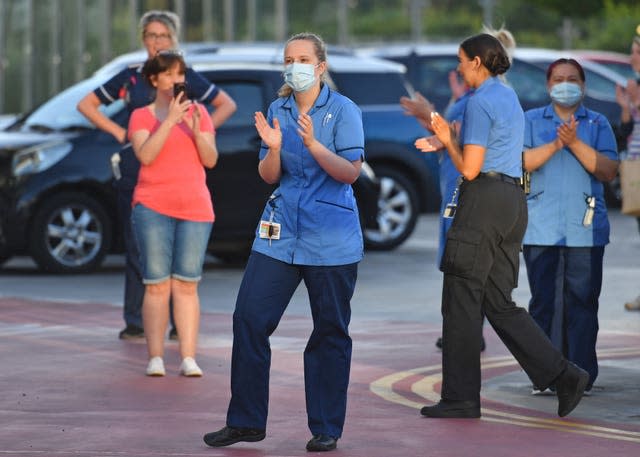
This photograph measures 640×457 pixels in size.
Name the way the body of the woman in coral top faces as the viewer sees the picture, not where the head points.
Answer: toward the camera

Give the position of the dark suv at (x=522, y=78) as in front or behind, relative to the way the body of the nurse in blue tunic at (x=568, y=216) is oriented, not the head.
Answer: behind

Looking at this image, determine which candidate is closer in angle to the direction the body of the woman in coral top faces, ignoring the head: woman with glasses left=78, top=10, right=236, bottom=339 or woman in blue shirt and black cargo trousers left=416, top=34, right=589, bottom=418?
the woman in blue shirt and black cargo trousers

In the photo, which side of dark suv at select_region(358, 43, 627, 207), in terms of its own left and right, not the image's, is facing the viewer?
left

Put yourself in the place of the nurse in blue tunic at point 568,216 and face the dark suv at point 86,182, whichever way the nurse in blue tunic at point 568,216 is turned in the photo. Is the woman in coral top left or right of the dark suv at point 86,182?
left

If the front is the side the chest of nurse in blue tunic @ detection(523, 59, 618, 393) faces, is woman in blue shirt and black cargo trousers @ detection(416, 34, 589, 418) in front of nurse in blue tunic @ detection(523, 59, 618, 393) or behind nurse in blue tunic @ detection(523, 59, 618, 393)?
in front

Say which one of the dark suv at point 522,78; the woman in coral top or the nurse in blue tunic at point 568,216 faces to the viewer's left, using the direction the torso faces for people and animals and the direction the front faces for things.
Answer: the dark suv

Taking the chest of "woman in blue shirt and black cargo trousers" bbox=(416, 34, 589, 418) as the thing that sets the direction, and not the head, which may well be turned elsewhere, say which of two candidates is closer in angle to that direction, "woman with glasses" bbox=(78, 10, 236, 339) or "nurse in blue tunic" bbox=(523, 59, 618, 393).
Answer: the woman with glasses

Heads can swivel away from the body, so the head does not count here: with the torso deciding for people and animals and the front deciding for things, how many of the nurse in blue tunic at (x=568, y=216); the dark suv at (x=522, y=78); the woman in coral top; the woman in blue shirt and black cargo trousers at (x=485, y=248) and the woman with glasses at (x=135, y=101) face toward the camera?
3

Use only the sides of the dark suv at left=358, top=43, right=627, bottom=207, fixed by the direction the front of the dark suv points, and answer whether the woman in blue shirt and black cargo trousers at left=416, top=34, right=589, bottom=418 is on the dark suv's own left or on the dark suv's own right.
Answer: on the dark suv's own left

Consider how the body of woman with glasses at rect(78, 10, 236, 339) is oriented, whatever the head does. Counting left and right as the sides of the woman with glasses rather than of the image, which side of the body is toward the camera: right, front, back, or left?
front

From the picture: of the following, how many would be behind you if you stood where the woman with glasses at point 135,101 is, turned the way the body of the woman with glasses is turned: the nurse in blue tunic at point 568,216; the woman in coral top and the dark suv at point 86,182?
1

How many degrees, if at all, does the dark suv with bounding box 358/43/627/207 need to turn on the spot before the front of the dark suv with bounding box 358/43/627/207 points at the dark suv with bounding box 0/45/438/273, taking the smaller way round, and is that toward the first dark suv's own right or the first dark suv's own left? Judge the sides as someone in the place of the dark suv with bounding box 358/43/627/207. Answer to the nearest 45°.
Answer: approximately 45° to the first dark suv's own left

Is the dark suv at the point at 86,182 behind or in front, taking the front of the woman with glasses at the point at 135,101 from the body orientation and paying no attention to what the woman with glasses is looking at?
behind
